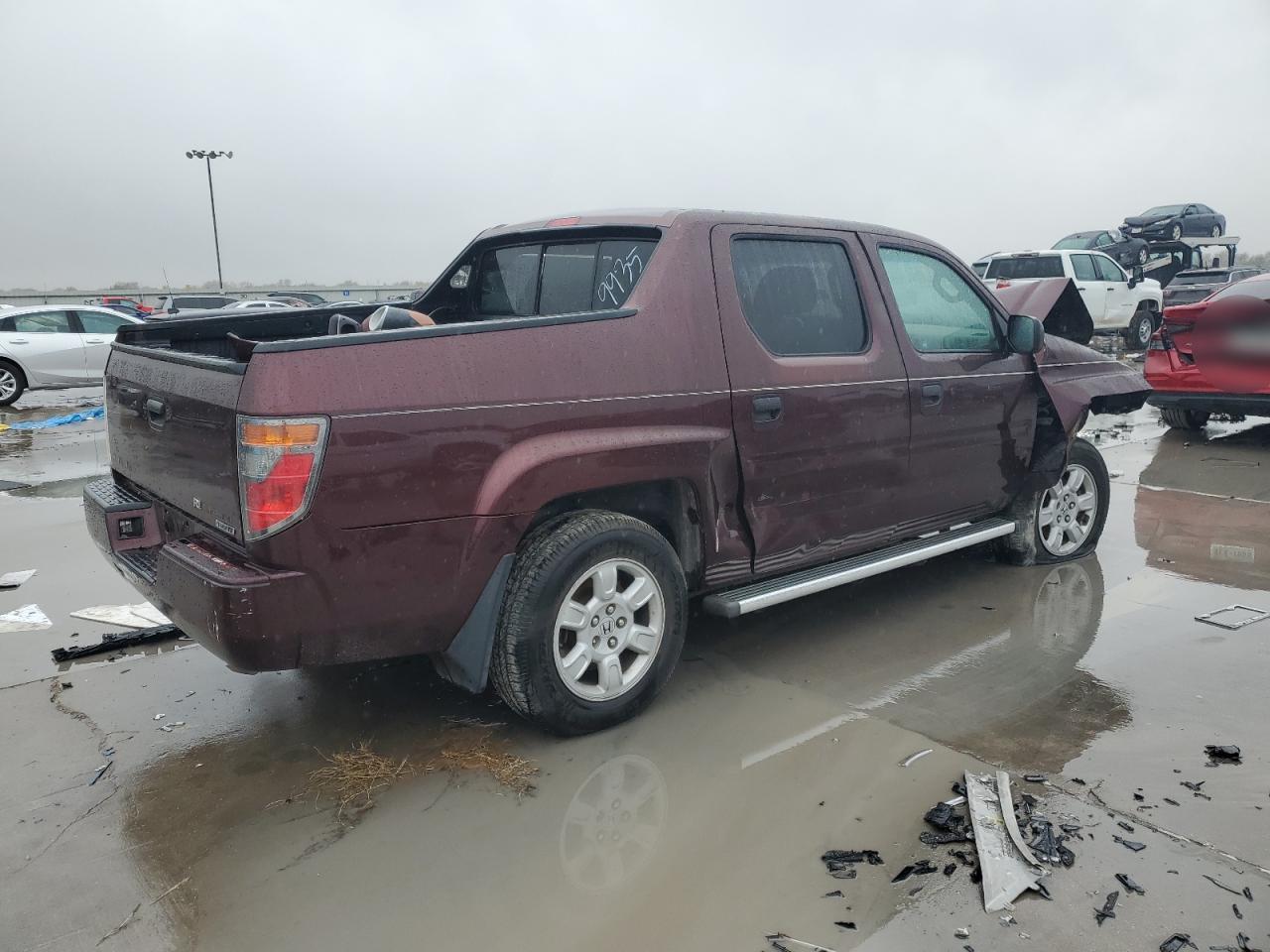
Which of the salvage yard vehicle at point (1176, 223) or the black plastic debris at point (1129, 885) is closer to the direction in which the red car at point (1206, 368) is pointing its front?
the salvage yard vehicle

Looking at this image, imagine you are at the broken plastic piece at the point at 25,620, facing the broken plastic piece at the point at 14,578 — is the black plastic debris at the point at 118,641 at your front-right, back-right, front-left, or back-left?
back-right

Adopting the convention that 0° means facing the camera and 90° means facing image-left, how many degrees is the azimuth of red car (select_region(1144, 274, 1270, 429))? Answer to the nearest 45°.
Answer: approximately 180°

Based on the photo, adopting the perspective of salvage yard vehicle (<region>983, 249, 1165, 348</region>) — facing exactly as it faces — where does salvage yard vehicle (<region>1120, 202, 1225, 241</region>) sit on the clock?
salvage yard vehicle (<region>1120, 202, 1225, 241</region>) is roughly at 11 o'clock from salvage yard vehicle (<region>983, 249, 1165, 348</region>).

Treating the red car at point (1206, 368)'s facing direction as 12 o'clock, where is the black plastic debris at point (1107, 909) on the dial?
The black plastic debris is roughly at 6 o'clock from the red car.

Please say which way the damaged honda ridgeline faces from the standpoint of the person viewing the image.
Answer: facing away from the viewer and to the right of the viewer

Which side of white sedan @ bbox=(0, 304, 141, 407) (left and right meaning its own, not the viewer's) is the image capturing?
right

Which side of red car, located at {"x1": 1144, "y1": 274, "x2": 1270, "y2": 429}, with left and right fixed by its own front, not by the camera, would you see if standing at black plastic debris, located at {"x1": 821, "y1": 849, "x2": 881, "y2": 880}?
back

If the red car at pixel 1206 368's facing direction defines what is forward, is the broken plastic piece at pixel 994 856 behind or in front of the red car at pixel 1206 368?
behind

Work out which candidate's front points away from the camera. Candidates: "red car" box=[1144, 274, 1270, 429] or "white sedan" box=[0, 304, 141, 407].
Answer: the red car

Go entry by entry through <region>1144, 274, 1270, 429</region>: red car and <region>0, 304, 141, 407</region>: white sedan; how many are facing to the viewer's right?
1

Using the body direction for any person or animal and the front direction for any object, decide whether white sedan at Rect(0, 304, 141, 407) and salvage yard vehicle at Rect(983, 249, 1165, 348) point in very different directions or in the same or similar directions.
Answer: same or similar directions

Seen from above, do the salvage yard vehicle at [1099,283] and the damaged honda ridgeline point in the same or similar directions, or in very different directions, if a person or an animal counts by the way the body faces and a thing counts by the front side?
same or similar directions
